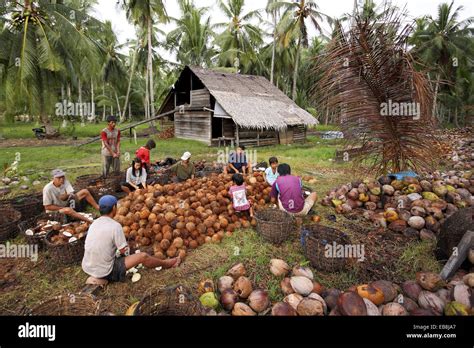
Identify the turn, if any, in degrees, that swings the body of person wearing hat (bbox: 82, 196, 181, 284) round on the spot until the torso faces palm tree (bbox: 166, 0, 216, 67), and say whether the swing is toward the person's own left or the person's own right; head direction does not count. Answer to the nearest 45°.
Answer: approximately 45° to the person's own left

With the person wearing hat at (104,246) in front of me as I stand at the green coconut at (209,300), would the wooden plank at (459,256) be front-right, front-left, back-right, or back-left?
back-right

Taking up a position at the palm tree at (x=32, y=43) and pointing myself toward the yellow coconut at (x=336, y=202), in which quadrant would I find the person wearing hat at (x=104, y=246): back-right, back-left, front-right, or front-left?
front-right

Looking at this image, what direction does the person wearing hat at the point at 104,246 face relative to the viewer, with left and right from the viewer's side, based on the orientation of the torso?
facing away from the viewer and to the right of the viewer

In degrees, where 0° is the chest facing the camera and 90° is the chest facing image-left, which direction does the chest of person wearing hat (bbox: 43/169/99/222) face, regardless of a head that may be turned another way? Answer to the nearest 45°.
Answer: approximately 315°

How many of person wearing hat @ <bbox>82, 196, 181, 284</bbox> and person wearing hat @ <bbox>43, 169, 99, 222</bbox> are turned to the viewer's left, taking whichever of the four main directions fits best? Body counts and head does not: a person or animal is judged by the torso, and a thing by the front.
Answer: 0

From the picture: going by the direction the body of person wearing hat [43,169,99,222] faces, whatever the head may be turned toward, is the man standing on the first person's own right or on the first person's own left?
on the first person's own left

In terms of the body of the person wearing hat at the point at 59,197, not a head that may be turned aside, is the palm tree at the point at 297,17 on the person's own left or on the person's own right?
on the person's own left

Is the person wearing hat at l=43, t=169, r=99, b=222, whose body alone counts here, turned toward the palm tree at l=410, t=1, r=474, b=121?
no

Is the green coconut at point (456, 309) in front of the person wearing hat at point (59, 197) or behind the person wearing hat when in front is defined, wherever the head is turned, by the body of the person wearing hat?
in front

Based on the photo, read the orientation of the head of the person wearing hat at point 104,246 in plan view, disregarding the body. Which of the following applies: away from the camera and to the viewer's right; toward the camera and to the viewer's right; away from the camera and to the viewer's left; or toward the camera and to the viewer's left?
away from the camera and to the viewer's right
